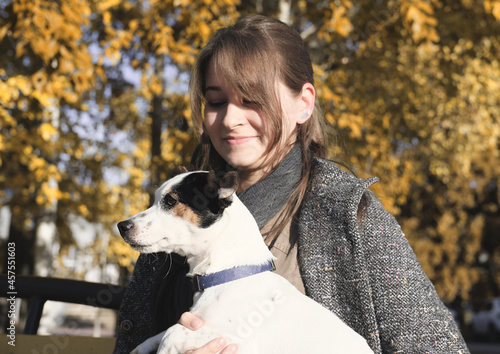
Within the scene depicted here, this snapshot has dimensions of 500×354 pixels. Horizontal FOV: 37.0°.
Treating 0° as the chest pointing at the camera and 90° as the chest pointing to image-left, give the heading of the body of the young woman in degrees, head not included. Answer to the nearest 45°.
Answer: approximately 45°

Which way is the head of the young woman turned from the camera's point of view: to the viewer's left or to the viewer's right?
to the viewer's left

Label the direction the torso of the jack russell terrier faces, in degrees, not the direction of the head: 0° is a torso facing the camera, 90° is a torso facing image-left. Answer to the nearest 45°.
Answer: approximately 90°
